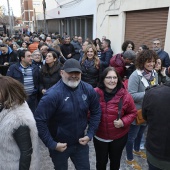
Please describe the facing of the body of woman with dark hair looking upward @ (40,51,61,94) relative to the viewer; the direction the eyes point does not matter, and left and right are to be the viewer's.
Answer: facing the viewer and to the left of the viewer

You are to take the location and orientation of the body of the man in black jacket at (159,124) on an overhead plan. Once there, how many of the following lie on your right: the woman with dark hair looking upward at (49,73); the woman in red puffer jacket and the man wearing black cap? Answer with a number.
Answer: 0

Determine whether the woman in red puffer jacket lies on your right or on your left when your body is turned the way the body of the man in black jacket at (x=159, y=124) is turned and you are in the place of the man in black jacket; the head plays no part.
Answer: on your left

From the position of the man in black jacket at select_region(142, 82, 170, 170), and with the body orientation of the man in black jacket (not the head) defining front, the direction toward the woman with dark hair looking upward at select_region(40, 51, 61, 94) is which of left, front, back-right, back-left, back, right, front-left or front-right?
front-left

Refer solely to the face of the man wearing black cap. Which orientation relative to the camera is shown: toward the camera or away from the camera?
toward the camera

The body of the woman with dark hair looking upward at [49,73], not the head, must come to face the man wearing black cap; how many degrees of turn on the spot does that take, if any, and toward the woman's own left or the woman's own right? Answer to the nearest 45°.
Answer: approximately 45° to the woman's own left

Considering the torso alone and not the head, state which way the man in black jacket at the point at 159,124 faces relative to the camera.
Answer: away from the camera

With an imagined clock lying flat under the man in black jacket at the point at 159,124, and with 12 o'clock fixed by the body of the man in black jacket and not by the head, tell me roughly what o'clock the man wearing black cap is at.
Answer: The man wearing black cap is roughly at 9 o'clock from the man in black jacket.

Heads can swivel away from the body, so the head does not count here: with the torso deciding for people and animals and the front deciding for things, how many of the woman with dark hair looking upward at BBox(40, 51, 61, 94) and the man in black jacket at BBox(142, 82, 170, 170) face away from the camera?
1

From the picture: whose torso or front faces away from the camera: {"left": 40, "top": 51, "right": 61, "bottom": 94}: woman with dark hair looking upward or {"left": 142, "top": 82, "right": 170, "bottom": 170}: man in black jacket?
the man in black jacket

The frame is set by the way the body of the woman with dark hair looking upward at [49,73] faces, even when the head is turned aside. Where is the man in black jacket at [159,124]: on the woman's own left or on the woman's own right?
on the woman's own left

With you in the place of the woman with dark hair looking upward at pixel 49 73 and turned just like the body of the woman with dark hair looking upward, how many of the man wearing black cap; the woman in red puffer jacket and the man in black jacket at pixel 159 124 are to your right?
0

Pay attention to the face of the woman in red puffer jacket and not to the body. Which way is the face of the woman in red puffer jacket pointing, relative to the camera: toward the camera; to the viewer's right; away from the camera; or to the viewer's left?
toward the camera

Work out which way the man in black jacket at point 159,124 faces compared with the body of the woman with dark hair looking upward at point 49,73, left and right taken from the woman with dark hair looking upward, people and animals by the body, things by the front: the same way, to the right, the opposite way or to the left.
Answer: the opposite way

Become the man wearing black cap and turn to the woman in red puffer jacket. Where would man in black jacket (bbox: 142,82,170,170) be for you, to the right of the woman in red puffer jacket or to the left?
right
